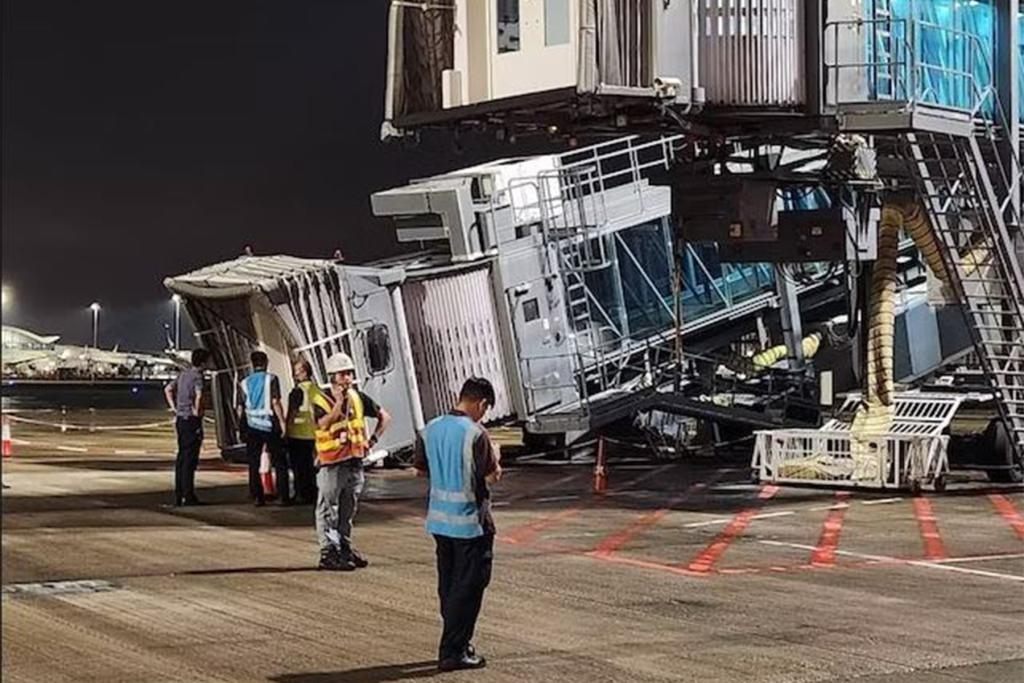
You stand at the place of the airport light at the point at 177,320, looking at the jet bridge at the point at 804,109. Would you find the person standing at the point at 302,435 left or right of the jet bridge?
right

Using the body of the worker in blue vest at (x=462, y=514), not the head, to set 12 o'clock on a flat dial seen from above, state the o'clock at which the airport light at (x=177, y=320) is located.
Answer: The airport light is roughly at 10 o'clock from the worker in blue vest.

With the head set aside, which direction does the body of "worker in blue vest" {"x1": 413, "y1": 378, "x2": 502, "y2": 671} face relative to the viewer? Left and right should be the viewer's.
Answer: facing away from the viewer and to the right of the viewer

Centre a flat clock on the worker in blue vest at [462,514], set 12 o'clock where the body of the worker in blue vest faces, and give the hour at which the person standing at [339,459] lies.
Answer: The person standing is roughly at 10 o'clock from the worker in blue vest.

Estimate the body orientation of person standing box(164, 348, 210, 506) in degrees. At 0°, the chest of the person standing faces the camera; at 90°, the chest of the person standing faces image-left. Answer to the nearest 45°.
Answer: approximately 225°

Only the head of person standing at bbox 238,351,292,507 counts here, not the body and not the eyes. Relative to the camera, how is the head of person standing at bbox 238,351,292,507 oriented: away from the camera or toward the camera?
away from the camera
